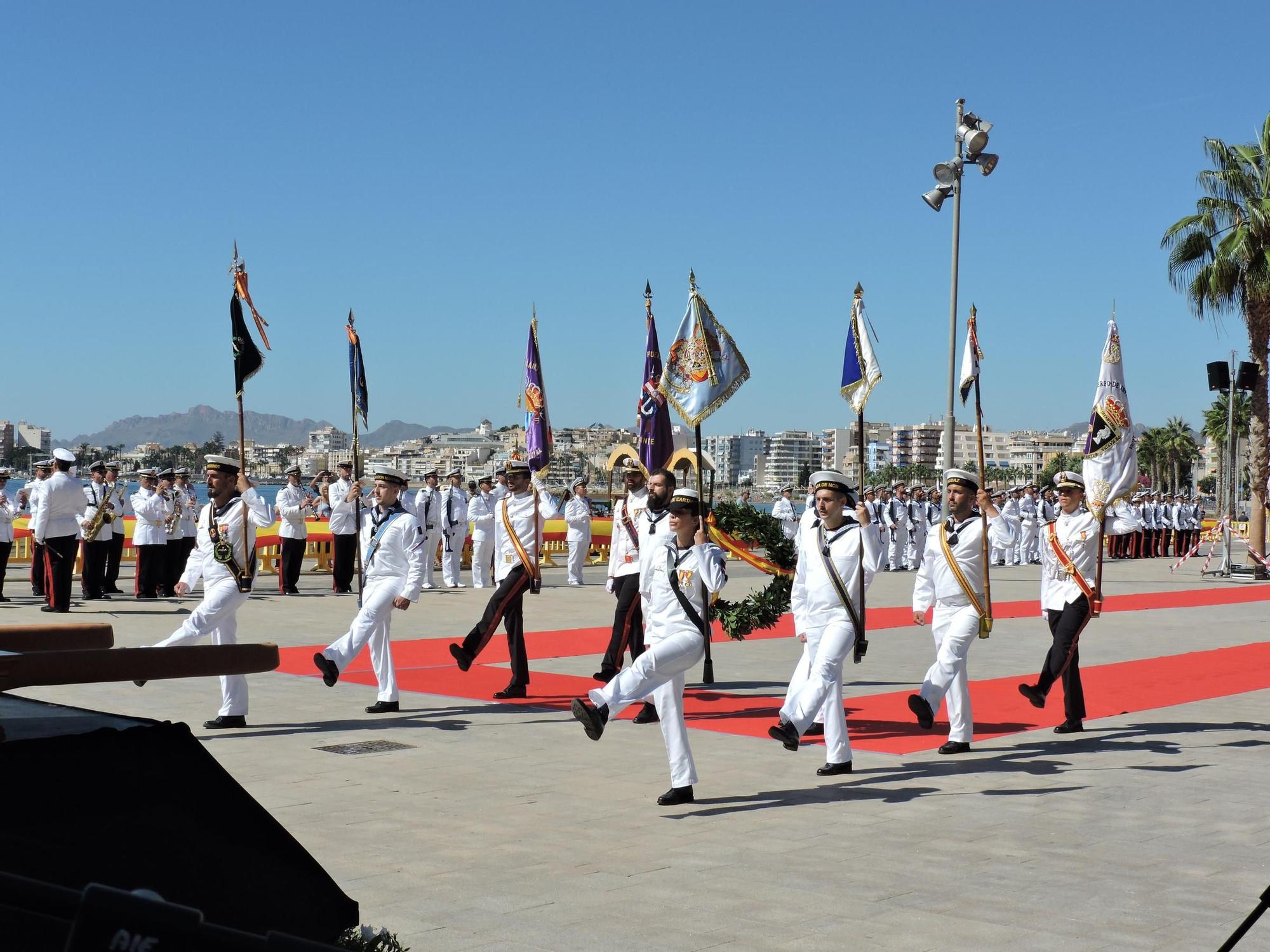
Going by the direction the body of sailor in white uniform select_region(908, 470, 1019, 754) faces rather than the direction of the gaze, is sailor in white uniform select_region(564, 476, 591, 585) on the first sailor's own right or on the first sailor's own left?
on the first sailor's own right

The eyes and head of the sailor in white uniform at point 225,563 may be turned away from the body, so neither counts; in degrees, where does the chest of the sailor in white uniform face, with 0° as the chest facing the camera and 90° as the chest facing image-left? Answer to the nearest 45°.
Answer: approximately 45°

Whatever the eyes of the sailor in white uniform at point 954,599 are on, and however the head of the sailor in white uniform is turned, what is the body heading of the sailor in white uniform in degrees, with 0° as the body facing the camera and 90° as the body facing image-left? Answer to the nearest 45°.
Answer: approximately 45°

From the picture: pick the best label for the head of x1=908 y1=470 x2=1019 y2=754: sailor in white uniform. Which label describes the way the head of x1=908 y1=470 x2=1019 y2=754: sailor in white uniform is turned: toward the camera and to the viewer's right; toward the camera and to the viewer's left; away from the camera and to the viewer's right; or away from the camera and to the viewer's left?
toward the camera and to the viewer's left

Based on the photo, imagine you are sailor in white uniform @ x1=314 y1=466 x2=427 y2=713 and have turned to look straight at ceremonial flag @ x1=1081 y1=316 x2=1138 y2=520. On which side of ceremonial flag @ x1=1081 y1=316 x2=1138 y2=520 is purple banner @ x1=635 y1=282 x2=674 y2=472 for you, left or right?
left

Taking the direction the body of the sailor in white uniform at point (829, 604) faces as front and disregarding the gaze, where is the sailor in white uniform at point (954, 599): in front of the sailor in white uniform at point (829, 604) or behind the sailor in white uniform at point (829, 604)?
behind

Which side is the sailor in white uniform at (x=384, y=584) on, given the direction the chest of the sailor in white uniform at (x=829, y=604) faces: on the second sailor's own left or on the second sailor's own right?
on the second sailor's own right

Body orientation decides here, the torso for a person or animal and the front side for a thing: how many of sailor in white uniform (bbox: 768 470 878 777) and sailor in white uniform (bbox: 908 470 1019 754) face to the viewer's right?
0
